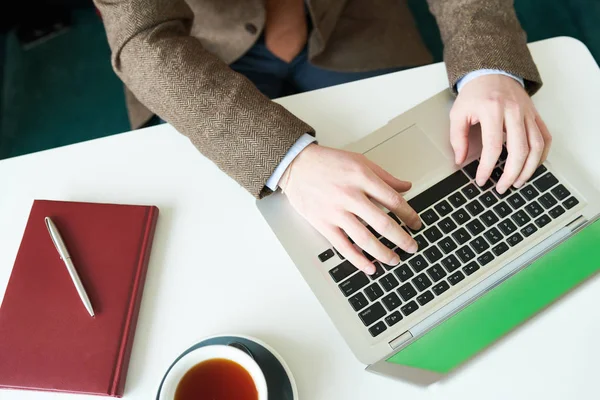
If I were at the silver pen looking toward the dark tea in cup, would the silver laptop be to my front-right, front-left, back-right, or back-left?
front-left

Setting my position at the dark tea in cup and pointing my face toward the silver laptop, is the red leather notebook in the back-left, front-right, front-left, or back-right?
back-left

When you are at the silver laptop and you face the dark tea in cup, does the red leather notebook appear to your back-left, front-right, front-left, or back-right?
front-right

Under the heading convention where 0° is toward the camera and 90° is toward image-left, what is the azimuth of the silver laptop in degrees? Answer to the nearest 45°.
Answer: approximately 135°

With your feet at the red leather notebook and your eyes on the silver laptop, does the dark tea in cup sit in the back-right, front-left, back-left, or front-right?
front-right
